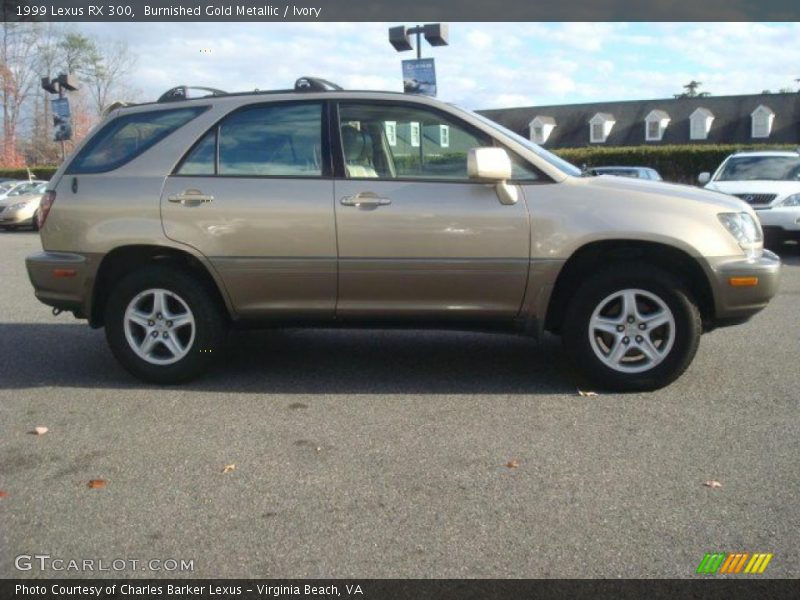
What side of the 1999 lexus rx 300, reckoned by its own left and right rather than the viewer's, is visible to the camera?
right

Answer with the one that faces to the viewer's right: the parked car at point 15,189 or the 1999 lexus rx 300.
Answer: the 1999 lexus rx 300

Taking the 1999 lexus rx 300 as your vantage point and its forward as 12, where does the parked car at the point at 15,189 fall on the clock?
The parked car is roughly at 8 o'clock from the 1999 lexus rx 300.

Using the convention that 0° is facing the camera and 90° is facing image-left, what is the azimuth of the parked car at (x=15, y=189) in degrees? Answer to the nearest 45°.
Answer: approximately 45°

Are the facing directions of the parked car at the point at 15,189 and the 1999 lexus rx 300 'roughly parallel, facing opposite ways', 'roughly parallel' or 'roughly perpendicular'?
roughly perpendicular

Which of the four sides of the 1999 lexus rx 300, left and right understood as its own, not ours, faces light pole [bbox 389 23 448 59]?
left

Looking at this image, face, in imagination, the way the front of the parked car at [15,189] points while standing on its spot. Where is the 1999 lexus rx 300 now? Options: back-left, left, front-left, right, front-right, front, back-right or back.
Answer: front-left

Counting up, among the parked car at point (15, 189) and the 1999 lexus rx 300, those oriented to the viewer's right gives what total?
1
